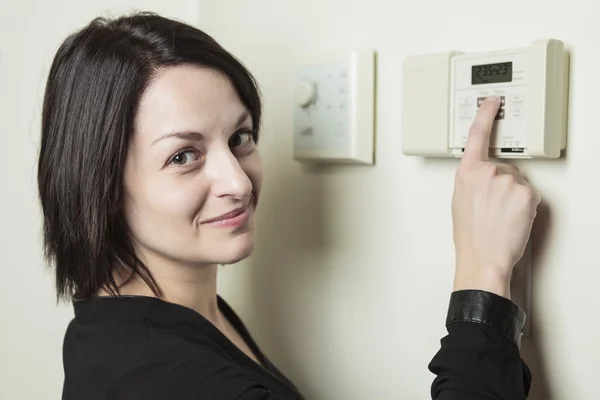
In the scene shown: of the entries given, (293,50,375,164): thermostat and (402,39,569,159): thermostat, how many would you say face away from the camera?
0

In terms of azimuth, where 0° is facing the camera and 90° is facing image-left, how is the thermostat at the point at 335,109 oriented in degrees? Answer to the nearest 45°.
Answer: approximately 45°

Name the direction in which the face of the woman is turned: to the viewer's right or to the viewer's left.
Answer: to the viewer's right

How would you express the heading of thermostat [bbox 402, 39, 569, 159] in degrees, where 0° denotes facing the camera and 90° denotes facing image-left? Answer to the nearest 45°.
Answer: approximately 45°
